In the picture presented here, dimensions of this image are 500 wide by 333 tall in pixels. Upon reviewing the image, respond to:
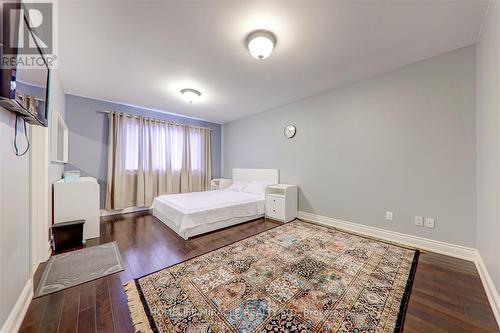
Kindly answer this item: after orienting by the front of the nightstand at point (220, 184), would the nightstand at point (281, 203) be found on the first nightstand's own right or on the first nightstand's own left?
on the first nightstand's own left

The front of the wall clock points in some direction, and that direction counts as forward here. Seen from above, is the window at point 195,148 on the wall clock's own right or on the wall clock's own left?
on the wall clock's own right

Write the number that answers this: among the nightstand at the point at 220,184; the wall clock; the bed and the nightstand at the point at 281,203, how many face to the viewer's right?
0

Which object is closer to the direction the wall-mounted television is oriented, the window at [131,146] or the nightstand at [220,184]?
the nightstand

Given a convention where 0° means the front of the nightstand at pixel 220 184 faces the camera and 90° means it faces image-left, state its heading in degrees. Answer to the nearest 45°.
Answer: approximately 45°

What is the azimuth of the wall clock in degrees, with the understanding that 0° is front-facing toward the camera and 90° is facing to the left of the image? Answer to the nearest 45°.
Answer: approximately 45°

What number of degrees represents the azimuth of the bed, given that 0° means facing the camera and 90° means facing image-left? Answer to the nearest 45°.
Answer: approximately 45°

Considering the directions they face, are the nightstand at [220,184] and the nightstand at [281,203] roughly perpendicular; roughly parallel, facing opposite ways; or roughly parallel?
roughly parallel

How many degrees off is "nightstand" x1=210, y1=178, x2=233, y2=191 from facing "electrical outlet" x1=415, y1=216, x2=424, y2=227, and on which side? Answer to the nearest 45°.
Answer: approximately 90° to its left

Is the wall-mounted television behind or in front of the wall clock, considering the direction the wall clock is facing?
in front

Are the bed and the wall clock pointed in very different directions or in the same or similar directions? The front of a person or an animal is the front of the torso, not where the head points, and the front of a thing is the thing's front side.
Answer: same or similar directions

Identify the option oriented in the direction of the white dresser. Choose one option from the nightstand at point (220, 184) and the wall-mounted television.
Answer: the nightstand

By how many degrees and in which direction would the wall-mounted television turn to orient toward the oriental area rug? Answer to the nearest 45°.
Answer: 0° — it already faces it

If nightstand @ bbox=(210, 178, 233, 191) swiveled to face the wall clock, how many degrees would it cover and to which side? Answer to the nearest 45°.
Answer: approximately 90° to its left

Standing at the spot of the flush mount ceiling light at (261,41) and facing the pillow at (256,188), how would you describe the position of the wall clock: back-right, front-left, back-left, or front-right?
front-right

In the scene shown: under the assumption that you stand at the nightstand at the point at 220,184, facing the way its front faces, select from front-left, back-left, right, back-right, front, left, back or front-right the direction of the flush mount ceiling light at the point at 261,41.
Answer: front-left

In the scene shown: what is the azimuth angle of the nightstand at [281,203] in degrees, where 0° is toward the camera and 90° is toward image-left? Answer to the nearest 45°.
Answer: approximately 45°
